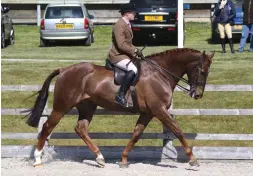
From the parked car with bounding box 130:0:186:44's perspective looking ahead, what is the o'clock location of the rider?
The rider is roughly at 6 o'clock from the parked car.

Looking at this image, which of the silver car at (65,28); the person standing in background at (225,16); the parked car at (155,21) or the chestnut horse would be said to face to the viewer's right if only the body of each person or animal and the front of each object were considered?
the chestnut horse

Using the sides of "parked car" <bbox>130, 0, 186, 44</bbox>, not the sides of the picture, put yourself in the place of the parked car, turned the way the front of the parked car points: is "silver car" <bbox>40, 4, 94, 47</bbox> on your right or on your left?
on your left

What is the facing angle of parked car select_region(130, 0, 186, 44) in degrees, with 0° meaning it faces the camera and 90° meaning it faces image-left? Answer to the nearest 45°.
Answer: approximately 180°

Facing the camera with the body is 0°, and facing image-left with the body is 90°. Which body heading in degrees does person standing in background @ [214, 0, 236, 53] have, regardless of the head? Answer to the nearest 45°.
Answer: approximately 0°

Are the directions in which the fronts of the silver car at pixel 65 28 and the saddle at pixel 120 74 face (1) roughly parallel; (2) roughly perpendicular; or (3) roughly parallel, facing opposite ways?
roughly perpendicular

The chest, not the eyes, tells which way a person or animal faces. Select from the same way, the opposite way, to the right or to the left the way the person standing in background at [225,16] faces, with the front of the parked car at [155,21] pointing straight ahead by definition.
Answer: the opposite way

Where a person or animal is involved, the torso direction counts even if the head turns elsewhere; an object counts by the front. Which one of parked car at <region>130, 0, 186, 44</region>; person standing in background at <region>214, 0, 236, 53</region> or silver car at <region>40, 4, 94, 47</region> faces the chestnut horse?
the person standing in background

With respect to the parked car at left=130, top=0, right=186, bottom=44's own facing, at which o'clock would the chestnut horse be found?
The chestnut horse is roughly at 6 o'clock from the parked car.

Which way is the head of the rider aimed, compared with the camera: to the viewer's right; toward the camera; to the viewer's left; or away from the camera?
to the viewer's right

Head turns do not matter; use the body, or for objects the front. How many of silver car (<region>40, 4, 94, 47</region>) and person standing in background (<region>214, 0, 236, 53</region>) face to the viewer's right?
0

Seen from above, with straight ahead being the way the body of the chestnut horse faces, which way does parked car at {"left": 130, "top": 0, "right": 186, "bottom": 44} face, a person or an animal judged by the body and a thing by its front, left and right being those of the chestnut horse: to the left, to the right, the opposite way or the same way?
to the left

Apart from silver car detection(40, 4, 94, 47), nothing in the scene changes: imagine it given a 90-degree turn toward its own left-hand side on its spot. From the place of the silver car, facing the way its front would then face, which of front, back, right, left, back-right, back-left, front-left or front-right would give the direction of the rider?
left

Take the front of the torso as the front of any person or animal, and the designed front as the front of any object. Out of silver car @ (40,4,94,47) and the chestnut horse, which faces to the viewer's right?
the chestnut horse

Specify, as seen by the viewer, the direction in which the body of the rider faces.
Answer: to the viewer's right

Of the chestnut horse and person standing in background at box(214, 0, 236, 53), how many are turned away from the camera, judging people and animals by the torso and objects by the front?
0
